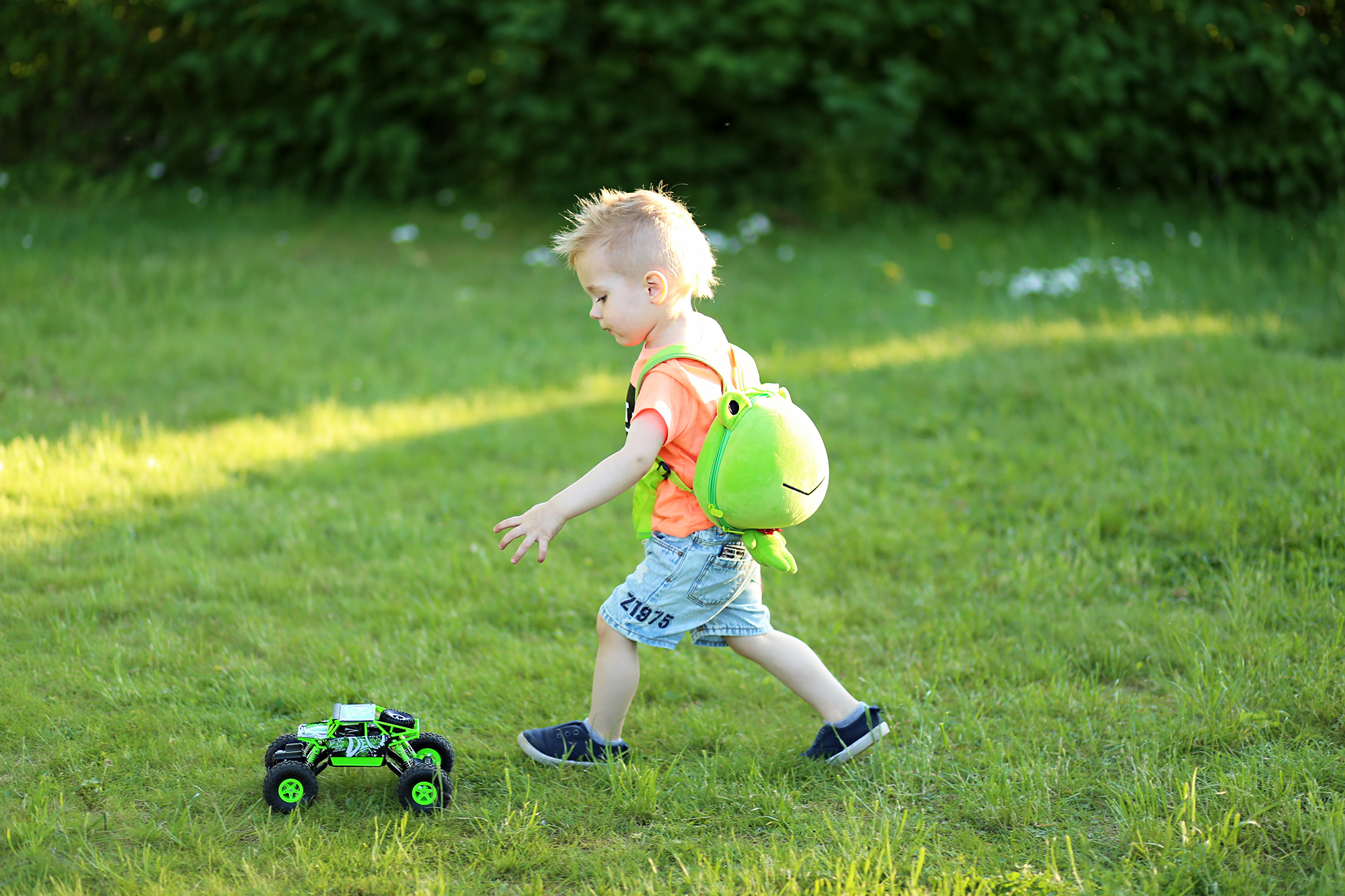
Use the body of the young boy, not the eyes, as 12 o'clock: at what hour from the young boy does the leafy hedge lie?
The leafy hedge is roughly at 3 o'clock from the young boy.

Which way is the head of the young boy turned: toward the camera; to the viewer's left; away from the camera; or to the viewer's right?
to the viewer's left

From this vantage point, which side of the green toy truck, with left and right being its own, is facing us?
left

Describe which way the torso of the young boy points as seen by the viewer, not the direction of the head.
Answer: to the viewer's left

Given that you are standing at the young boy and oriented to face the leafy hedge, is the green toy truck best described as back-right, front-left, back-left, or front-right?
back-left

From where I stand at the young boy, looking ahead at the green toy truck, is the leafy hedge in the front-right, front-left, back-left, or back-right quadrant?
back-right
